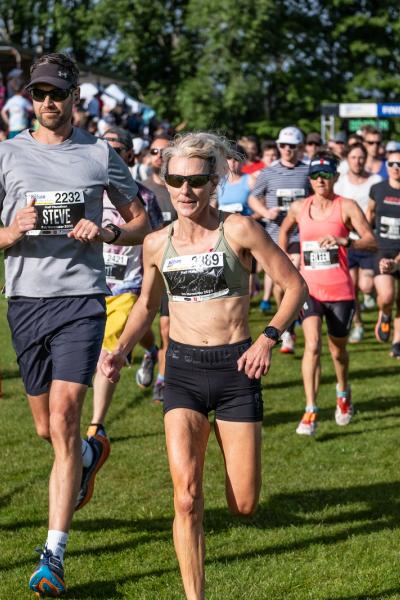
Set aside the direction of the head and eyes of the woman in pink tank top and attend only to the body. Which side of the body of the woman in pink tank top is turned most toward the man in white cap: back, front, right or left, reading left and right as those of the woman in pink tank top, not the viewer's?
back

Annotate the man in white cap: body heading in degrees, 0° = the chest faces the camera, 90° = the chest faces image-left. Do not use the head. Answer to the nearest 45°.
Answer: approximately 0°

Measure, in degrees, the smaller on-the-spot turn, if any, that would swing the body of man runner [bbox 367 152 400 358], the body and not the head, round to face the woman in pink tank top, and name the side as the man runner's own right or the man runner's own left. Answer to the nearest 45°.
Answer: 0° — they already face them

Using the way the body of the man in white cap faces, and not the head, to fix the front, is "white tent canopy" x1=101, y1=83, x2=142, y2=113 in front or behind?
behind

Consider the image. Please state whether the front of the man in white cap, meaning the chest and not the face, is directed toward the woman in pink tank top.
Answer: yes

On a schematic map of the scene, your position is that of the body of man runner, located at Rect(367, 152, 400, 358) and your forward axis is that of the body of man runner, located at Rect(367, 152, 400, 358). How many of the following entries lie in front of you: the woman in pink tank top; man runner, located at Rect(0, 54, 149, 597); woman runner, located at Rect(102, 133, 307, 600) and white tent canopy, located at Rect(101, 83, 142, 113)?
3

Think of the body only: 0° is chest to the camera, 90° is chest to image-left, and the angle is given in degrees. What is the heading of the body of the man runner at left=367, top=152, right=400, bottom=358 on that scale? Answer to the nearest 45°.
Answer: approximately 0°

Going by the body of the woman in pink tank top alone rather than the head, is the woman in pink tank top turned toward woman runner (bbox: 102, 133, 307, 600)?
yes
